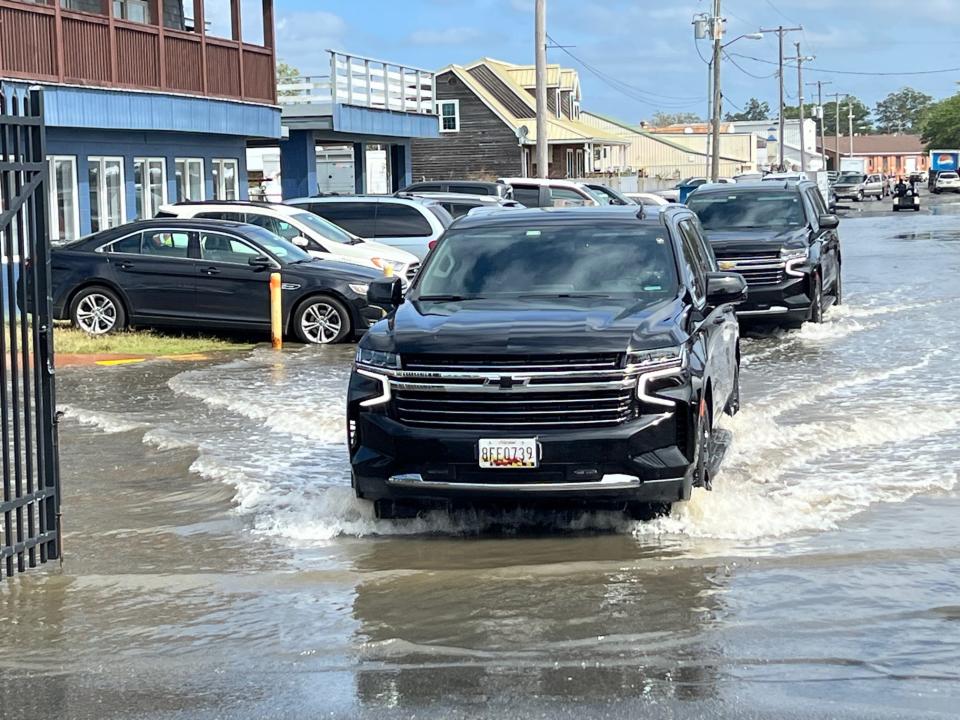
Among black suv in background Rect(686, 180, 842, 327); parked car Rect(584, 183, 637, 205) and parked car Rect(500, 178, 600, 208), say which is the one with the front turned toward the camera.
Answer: the black suv in background

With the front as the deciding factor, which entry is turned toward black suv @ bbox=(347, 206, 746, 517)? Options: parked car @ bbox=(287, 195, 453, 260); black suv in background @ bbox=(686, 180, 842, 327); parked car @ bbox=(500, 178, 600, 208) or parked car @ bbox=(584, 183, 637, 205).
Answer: the black suv in background

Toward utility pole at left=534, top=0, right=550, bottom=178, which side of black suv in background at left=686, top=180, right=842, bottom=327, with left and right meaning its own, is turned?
back

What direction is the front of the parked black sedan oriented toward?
to the viewer's right

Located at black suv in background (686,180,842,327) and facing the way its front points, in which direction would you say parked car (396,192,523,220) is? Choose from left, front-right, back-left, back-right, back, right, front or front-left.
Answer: back-right

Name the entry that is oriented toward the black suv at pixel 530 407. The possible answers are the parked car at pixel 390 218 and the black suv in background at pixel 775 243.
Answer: the black suv in background

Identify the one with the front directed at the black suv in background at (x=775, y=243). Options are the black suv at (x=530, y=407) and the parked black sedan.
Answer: the parked black sedan

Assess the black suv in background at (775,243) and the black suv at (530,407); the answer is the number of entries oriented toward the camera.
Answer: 2

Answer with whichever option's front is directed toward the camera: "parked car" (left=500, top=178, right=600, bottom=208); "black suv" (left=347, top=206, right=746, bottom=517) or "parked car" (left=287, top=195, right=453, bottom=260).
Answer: the black suv

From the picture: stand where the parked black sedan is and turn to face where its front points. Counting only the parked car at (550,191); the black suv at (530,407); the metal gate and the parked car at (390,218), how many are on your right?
2

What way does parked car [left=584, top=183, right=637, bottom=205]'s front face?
to the viewer's right

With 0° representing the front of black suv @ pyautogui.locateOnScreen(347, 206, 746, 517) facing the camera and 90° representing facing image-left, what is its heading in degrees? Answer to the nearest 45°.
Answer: approximately 0°

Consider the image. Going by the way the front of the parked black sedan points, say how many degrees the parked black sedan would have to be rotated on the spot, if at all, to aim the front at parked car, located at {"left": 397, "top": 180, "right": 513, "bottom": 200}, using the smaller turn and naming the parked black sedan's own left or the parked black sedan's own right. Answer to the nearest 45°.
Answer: approximately 45° to the parked black sedan's own left
